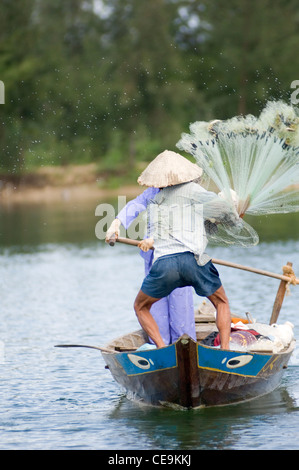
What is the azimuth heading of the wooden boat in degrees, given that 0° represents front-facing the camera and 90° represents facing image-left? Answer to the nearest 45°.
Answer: approximately 0°

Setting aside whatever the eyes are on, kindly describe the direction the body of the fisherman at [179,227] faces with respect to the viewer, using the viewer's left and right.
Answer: facing away from the viewer

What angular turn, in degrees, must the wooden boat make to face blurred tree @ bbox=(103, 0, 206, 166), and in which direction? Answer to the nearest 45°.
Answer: approximately 180°
